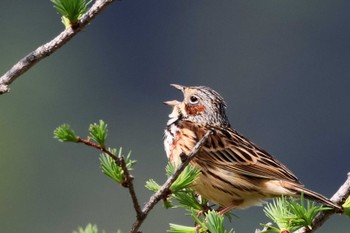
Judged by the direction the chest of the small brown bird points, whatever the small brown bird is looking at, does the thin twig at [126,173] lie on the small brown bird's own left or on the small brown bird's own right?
on the small brown bird's own left

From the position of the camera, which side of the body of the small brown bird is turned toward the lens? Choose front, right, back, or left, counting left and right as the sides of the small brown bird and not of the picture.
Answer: left
